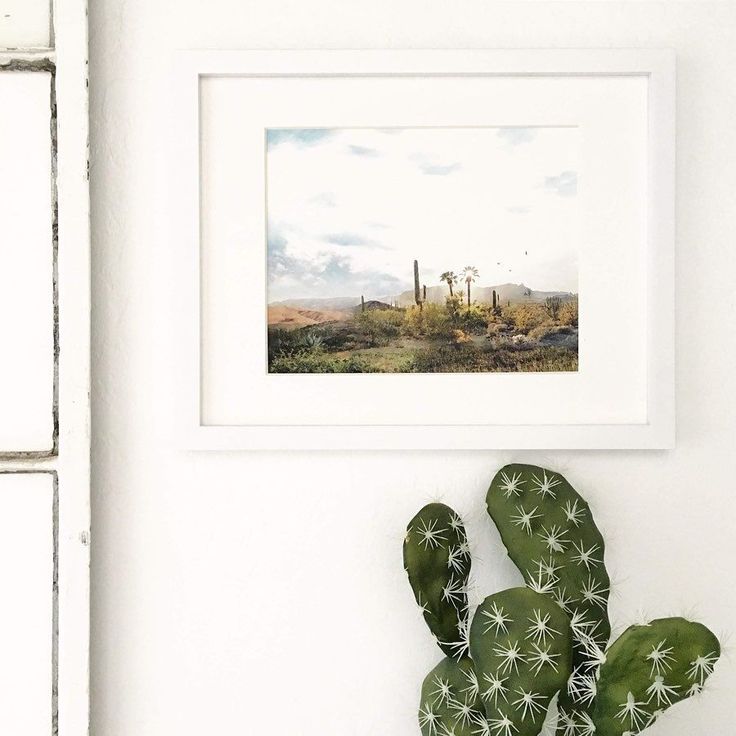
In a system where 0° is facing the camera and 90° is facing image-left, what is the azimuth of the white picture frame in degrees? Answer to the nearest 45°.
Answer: approximately 0°
